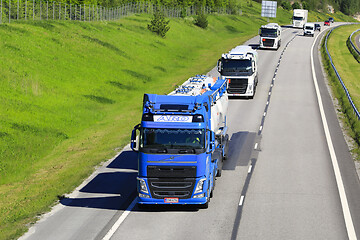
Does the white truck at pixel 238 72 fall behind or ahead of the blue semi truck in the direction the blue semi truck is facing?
behind

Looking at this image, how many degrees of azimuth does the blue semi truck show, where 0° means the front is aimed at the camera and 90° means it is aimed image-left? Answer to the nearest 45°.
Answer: approximately 0°
